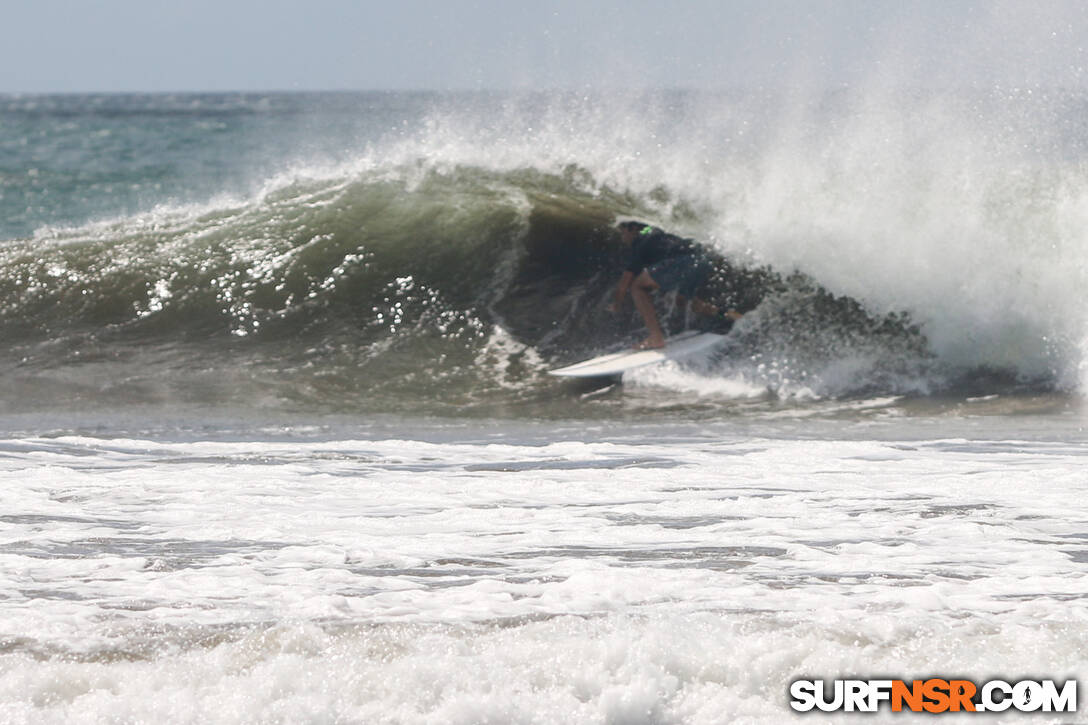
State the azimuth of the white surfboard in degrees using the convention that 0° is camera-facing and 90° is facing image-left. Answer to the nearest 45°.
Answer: approximately 90°

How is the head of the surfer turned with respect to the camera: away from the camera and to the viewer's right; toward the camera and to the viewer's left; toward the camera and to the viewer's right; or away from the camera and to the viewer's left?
toward the camera and to the viewer's left
